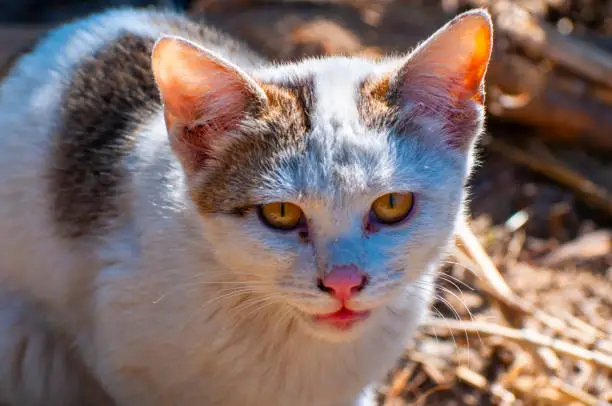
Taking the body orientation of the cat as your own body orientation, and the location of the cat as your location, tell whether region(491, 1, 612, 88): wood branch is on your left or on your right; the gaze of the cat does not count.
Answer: on your left

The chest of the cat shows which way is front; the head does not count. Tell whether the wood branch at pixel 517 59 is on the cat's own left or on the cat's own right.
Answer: on the cat's own left

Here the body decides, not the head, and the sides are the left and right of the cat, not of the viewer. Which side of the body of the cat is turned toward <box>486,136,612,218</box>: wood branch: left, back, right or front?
left

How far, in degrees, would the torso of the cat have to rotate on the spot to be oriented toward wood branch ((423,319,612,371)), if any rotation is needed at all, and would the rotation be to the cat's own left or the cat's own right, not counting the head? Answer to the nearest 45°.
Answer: approximately 45° to the cat's own left

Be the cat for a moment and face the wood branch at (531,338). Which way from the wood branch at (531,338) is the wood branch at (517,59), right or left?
left
